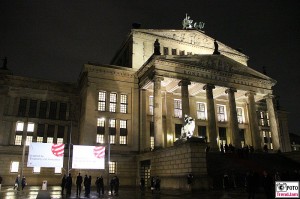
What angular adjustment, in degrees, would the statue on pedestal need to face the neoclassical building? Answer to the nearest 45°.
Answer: approximately 180°

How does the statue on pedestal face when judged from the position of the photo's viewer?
facing the viewer and to the right of the viewer
